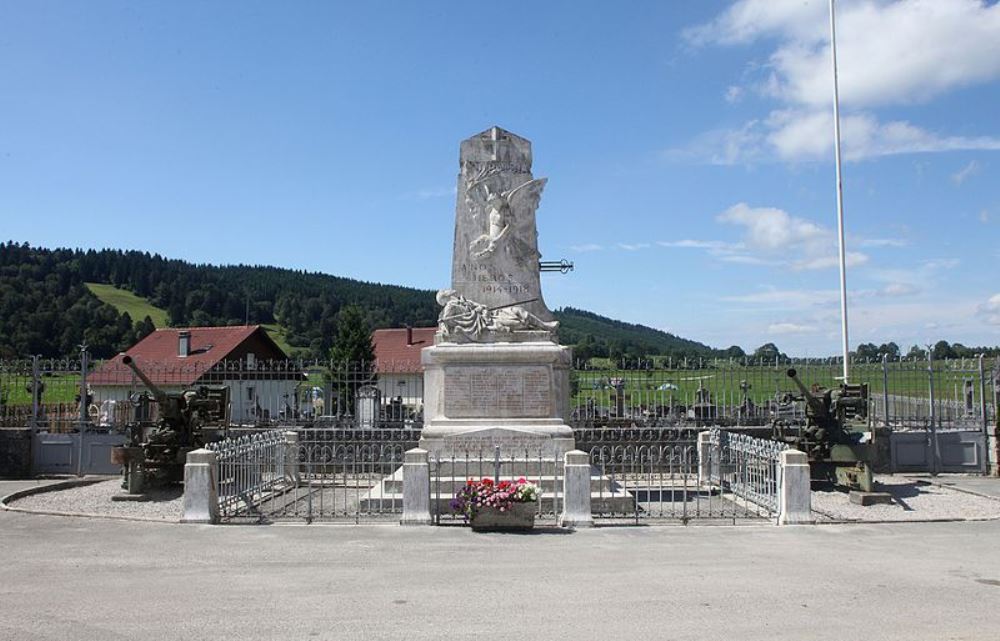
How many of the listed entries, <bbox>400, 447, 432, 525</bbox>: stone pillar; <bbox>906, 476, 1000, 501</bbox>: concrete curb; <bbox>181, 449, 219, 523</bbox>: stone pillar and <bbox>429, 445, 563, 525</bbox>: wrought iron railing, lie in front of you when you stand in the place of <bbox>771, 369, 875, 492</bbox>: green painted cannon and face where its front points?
3

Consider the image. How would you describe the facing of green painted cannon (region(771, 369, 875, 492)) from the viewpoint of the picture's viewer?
facing the viewer and to the left of the viewer

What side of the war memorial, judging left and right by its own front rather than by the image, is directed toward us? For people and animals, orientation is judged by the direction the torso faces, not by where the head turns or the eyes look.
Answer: front

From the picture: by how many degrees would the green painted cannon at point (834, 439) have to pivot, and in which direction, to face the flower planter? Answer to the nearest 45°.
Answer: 0° — it already faces it

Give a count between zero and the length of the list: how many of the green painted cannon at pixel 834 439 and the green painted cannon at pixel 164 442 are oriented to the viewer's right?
0

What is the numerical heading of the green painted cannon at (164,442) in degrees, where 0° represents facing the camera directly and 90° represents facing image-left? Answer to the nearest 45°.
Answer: approximately 45°

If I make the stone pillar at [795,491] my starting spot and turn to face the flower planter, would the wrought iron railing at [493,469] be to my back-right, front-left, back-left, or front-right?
front-right

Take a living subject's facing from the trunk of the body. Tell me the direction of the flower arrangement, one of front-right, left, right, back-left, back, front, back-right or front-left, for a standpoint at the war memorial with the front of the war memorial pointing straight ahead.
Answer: front

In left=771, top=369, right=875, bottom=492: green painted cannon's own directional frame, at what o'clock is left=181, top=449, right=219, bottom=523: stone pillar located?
The stone pillar is roughly at 12 o'clock from the green painted cannon.

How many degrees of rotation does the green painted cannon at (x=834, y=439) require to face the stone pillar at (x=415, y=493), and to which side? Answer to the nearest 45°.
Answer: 0° — it already faces it

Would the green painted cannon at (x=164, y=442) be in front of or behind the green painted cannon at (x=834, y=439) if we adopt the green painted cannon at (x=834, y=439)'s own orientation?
in front
